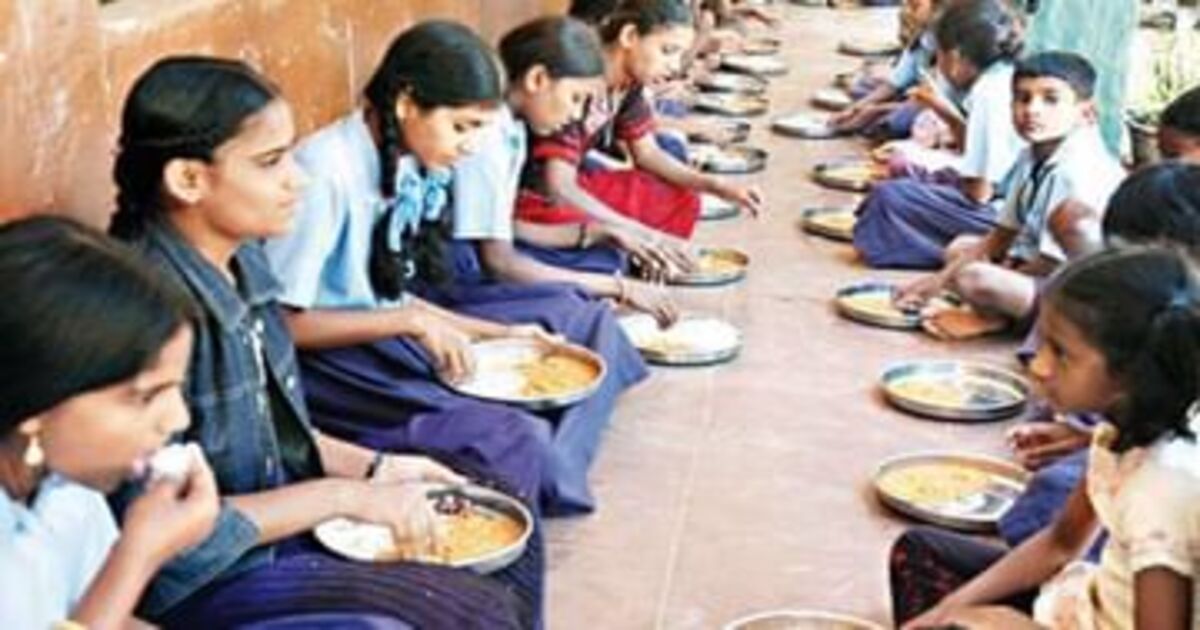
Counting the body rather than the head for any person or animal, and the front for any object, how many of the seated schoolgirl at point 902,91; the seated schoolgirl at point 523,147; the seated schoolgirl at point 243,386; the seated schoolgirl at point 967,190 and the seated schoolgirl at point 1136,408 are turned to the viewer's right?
2

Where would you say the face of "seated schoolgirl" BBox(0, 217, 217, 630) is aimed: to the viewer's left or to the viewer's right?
to the viewer's right

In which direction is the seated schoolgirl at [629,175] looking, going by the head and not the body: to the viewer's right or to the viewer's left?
to the viewer's right

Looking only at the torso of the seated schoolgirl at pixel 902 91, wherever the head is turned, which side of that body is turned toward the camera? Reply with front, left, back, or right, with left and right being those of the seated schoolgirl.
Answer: left

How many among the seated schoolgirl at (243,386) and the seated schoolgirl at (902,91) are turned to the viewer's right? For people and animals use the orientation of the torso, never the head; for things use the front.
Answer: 1

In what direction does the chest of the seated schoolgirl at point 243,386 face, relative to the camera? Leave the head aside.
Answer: to the viewer's right

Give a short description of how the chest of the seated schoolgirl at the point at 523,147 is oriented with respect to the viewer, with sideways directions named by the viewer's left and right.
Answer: facing to the right of the viewer

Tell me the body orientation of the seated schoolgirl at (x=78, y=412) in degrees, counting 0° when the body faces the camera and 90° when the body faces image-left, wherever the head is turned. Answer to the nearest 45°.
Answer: approximately 270°

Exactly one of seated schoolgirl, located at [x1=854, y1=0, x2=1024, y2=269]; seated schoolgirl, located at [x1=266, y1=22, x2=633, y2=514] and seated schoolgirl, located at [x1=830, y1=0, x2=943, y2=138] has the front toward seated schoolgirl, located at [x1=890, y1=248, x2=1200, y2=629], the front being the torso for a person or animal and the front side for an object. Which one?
seated schoolgirl, located at [x1=266, y1=22, x2=633, y2=514]

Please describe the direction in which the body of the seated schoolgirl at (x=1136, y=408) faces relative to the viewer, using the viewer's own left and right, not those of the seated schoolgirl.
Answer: facing to the left of the viewer
